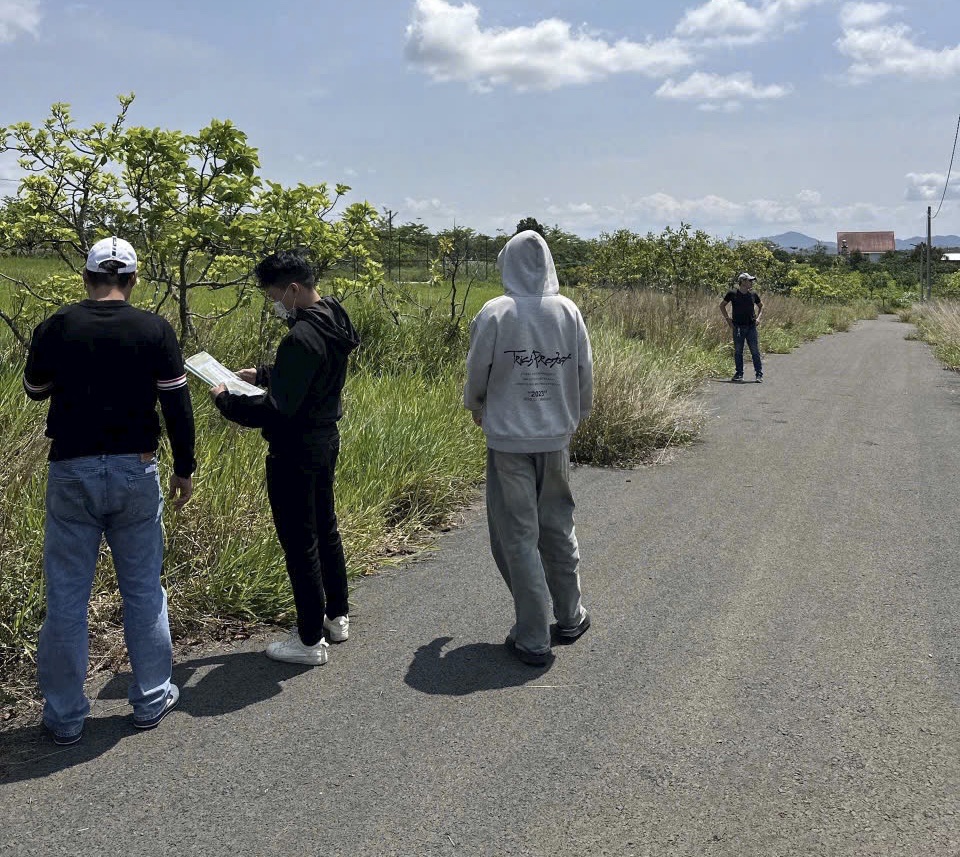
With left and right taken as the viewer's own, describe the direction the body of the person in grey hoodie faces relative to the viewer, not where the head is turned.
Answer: facing away from the viewer

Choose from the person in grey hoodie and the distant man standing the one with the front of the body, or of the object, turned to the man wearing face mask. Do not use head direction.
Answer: the distant man standing

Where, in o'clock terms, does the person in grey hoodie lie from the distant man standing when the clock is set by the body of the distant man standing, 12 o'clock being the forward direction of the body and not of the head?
The person in grey hoodie is roughly at 12 o'clock from the distant man standing.

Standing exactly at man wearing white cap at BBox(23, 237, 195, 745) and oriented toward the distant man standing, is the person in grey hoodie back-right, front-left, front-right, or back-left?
front-right

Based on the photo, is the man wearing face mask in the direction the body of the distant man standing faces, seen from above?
yes

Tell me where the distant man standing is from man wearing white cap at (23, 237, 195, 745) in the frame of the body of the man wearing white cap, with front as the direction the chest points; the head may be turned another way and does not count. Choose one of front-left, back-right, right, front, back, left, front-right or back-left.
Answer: front-right

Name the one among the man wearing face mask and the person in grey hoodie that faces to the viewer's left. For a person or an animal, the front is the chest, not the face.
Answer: the man wearing face mask

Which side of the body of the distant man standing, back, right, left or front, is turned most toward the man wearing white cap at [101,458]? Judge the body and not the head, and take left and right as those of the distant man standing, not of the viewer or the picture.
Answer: front

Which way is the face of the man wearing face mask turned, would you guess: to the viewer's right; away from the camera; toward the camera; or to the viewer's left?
to the viewer's left

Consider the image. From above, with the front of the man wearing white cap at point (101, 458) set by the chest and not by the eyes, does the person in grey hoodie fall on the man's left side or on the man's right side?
on the man's right side

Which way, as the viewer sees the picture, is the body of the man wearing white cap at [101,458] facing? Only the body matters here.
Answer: away from the camera

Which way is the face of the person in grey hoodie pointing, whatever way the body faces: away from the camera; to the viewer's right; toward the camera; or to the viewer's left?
away from the camera

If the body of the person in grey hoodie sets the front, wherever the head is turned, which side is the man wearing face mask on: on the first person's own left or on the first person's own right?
on the first person's own left

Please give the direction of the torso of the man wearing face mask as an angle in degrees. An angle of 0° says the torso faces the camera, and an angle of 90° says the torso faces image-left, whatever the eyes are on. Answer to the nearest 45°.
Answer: approximately 90°

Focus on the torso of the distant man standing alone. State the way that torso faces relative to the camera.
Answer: toward the camera

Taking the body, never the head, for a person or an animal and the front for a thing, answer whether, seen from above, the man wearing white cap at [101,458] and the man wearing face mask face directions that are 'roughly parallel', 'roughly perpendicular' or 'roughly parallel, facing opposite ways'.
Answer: roughly perpendicular
